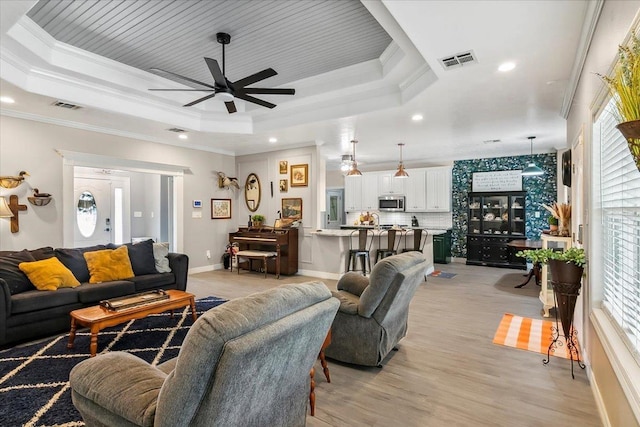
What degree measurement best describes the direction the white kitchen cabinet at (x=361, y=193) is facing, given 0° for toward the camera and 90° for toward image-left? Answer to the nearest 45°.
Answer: approximately 0°

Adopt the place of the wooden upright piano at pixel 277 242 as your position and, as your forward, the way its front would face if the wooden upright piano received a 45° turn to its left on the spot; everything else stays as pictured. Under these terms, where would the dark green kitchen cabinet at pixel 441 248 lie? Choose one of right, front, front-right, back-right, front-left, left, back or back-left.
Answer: left

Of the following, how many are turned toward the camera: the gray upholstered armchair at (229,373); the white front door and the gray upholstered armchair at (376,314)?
1

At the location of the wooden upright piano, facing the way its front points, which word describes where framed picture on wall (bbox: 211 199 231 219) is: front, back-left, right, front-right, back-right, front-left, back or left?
right

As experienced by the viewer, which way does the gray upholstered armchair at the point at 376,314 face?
facing away from the viewer and to the left of the viewer

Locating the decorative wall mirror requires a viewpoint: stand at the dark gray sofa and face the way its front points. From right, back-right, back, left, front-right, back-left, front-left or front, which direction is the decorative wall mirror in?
left

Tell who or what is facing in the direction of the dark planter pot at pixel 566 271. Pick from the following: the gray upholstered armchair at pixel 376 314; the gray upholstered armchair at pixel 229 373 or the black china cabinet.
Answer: the black china cabinet

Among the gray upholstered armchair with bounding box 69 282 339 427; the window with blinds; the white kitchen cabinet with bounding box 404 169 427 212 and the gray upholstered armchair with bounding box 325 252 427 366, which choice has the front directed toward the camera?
the white kitchen cabinet

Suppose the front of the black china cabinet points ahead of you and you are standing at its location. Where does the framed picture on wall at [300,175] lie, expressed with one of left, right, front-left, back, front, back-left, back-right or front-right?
front-right

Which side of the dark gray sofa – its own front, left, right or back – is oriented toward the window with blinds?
front

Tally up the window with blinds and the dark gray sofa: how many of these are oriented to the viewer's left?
1

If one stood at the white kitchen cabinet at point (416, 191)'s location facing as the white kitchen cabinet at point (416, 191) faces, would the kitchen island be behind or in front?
in front

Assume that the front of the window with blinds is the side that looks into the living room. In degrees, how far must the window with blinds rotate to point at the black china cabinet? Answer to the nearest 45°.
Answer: approximately 90° to its right
